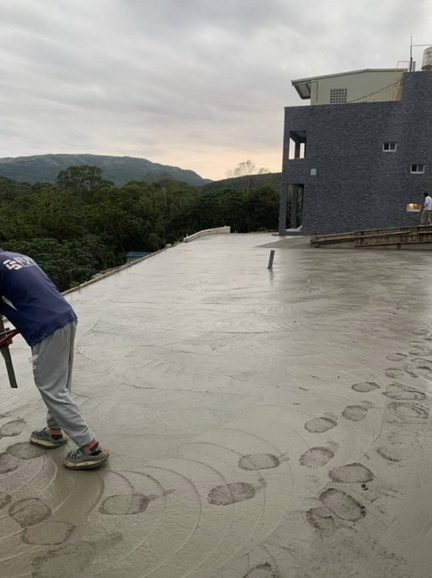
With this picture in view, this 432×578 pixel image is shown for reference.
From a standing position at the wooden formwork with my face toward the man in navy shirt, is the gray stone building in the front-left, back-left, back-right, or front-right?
back-right

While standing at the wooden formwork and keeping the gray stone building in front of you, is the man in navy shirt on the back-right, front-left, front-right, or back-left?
back-left

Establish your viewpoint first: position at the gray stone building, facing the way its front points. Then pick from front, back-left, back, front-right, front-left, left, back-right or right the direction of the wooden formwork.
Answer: left
